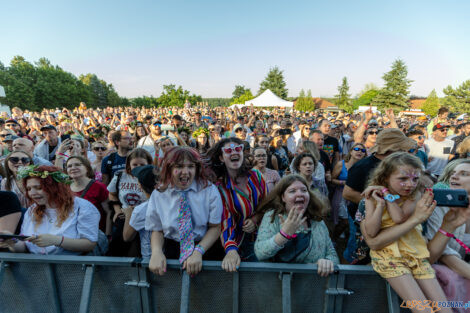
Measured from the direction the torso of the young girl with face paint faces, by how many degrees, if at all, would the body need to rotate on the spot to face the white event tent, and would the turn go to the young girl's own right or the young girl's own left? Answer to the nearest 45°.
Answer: approximately 180°

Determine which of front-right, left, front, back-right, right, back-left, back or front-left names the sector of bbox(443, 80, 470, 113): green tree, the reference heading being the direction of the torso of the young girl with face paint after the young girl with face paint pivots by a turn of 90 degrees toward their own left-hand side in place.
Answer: front-left

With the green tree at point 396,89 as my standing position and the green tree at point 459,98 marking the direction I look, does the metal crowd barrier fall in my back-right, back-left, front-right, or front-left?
back-right

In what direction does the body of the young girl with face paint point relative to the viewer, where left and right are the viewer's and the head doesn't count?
facing the viewer and to the right of the viewer

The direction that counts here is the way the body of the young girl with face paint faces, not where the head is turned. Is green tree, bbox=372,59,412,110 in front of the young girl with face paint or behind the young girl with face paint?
behind
